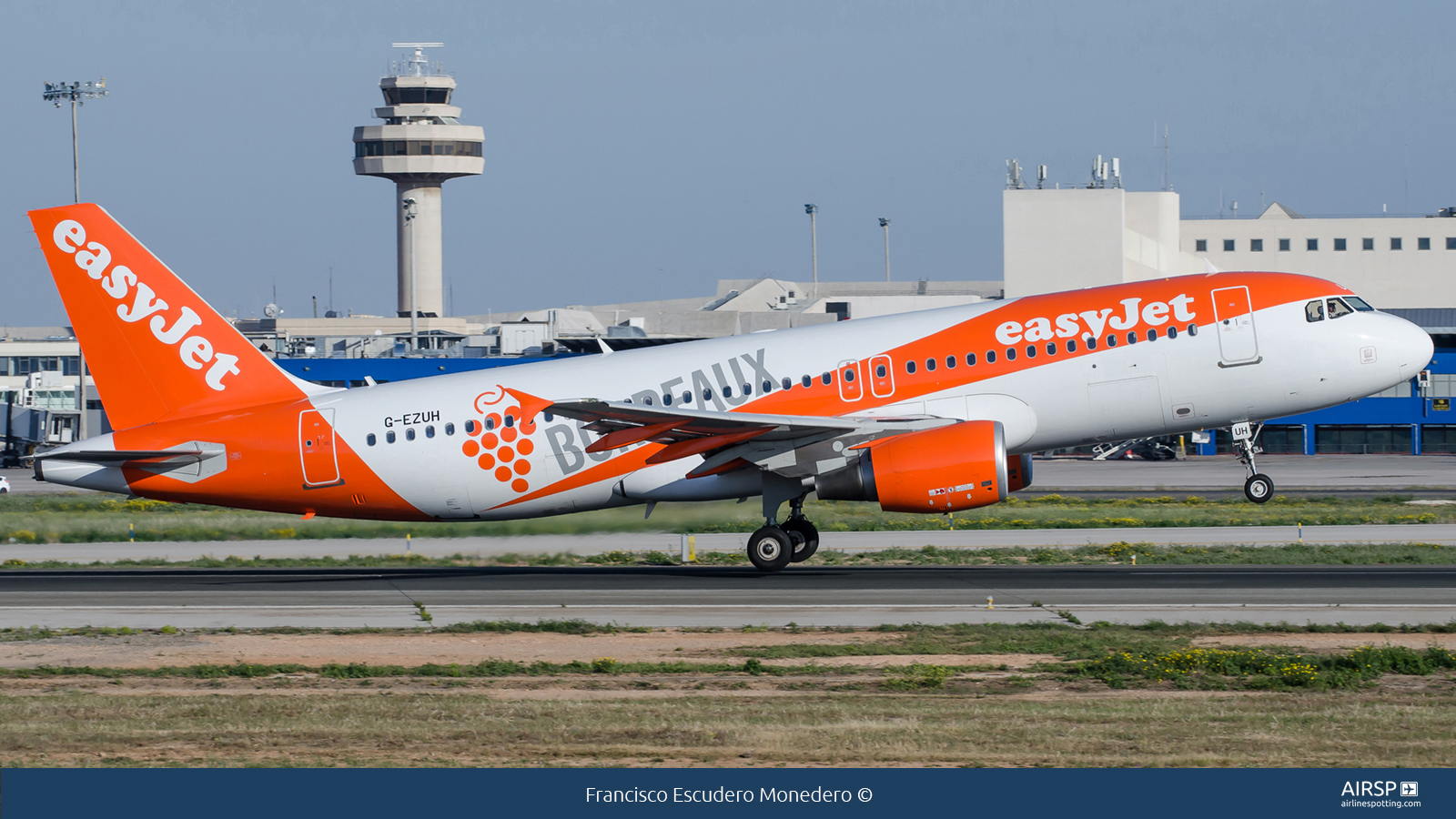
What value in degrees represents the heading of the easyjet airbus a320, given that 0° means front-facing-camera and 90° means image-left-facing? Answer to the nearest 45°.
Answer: approximately 270°

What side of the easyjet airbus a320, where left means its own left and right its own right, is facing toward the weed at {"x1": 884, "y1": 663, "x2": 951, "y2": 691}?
right
